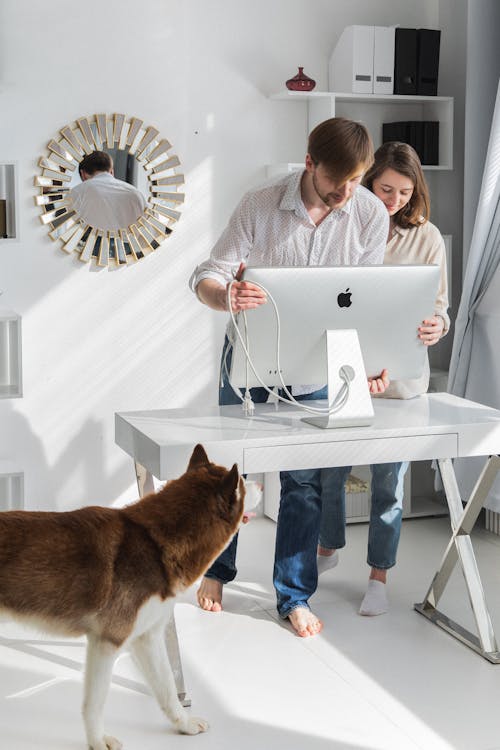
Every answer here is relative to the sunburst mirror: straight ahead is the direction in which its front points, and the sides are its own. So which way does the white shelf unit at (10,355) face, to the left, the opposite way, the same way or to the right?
the same way

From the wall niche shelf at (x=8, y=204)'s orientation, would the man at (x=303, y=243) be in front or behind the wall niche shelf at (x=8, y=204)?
in front

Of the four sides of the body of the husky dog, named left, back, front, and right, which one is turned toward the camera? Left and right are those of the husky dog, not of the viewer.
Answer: right

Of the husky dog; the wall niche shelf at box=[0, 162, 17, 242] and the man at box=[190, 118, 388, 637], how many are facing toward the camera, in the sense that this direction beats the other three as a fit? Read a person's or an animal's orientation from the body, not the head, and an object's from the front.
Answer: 2

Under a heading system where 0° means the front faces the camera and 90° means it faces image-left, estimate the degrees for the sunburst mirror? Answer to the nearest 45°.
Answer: approximately 0°

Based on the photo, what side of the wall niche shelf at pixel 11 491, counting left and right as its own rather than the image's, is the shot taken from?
front

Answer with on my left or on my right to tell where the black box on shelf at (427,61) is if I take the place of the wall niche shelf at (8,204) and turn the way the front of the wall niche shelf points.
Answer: on my left

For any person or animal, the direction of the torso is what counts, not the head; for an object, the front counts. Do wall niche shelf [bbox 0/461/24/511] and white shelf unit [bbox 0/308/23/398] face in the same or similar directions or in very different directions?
same or similar directions

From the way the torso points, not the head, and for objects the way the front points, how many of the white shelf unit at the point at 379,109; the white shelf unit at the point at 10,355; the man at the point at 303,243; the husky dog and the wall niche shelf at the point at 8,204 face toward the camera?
4

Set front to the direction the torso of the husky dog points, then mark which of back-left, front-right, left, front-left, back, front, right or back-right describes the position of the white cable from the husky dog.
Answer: front-left

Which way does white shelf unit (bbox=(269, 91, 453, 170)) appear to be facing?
toward the camera

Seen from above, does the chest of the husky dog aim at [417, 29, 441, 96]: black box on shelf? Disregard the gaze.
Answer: no

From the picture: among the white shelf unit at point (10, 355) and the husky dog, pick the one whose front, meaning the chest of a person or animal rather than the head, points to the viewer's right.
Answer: the husky dog

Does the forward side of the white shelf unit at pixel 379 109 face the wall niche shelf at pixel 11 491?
no

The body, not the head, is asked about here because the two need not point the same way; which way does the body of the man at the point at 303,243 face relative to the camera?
toward the camera

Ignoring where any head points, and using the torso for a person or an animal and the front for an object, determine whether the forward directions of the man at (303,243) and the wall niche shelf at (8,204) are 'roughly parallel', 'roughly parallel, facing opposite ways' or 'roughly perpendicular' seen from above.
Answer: roughly parallel
